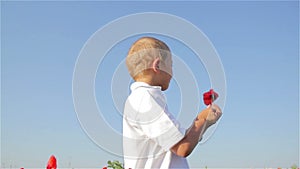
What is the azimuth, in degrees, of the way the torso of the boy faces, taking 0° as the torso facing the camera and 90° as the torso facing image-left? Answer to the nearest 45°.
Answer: approximately 225°
